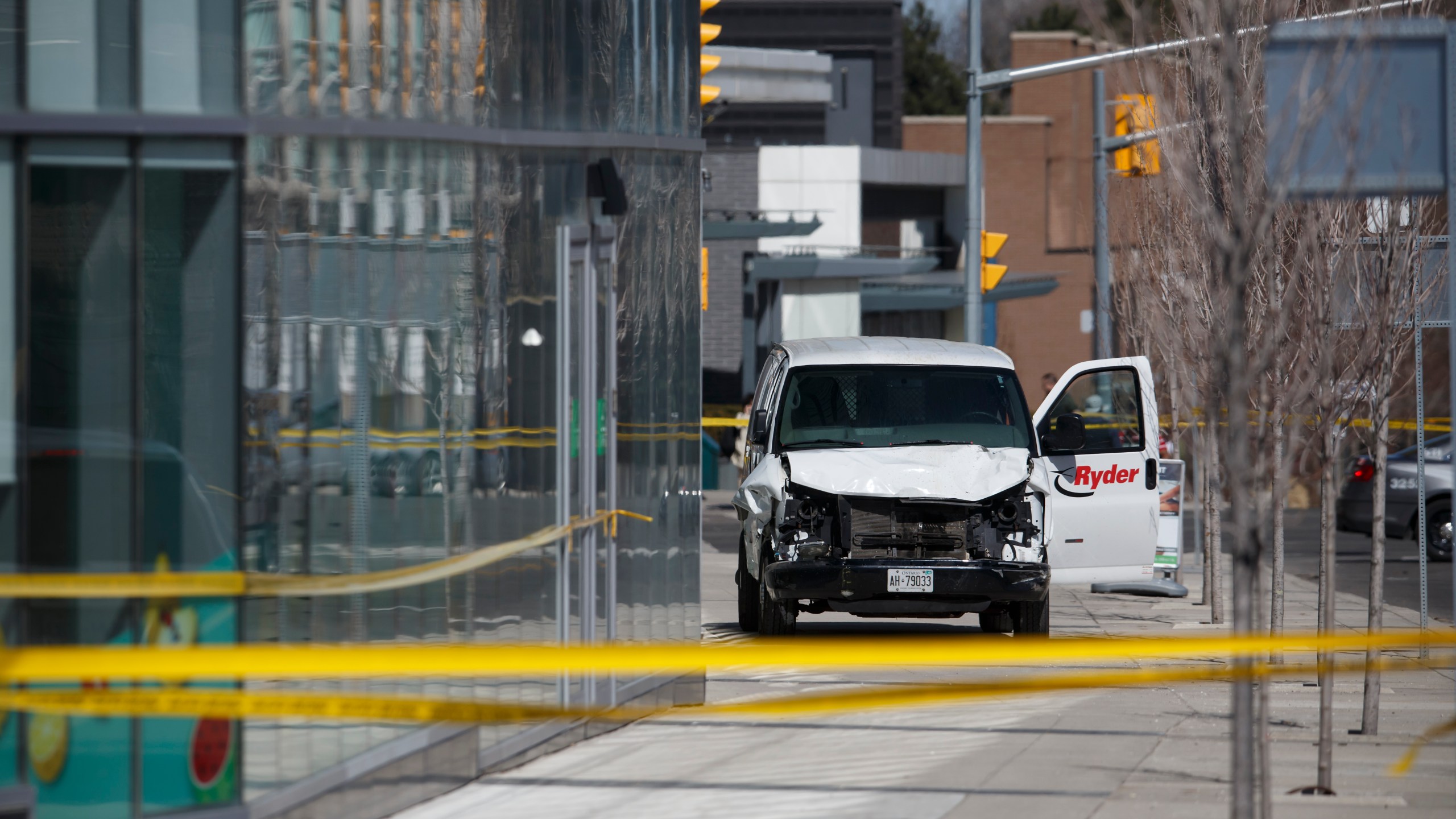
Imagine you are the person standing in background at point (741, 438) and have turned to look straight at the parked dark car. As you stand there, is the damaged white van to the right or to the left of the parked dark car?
right

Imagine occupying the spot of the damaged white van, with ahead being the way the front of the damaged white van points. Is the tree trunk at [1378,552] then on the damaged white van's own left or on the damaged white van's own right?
on the damaged white van's own left

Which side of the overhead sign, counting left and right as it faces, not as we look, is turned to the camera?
back

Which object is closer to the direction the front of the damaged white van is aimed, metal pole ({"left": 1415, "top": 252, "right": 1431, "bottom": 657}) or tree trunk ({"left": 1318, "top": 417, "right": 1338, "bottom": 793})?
the tree trunk

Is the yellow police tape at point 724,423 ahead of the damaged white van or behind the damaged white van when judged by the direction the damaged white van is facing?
behind

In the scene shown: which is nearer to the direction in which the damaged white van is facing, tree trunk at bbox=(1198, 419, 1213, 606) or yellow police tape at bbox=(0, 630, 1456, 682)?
the yellow police tape
